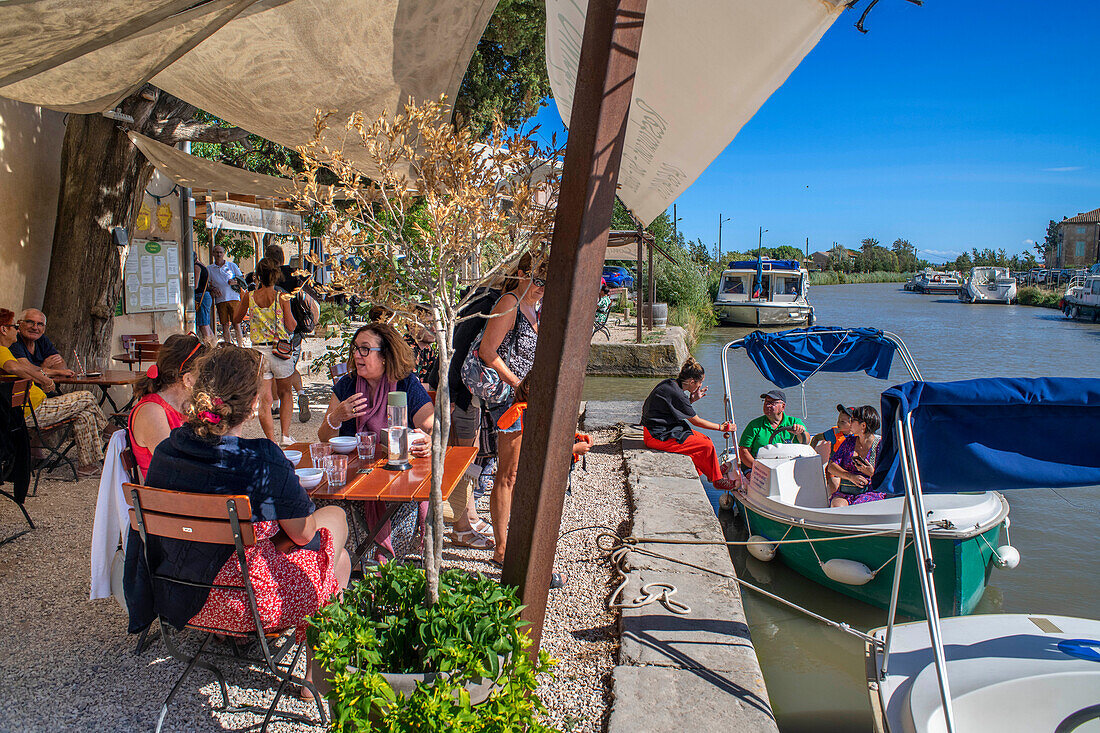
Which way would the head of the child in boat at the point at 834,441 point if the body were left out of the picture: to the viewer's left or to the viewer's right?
to the viewer's left

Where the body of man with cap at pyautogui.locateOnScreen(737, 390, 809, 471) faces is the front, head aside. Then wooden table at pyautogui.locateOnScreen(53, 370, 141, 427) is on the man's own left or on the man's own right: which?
on the man's own right

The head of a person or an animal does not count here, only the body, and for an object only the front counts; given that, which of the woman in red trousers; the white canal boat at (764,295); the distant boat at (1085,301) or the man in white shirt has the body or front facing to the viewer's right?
the woman in red trousers

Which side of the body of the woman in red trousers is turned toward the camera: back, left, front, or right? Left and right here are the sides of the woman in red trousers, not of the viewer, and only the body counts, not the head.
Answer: right
